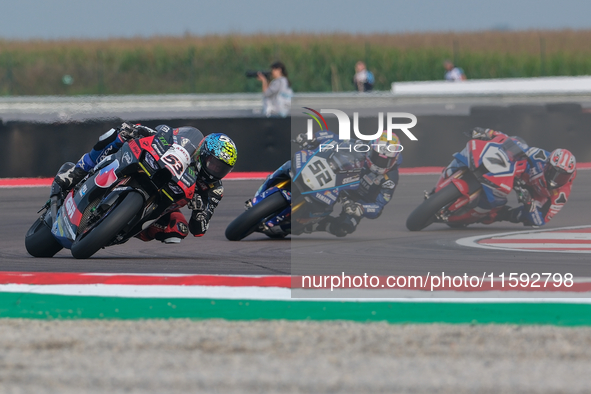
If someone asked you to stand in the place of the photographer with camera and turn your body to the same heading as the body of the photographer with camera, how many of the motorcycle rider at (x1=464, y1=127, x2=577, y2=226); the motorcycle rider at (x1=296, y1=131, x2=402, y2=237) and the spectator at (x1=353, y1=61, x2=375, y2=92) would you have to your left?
2

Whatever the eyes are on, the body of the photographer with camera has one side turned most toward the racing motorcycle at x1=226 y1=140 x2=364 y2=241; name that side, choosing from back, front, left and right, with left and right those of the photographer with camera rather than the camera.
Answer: left

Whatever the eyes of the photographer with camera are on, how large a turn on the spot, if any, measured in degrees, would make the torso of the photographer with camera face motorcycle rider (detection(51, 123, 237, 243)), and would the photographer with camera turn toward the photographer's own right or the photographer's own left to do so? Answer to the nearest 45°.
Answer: approximately 90° to the photographer's own left

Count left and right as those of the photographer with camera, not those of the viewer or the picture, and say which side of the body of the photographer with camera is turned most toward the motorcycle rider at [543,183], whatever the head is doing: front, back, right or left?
left

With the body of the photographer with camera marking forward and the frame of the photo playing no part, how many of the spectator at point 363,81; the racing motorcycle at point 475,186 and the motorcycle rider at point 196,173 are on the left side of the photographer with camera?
2

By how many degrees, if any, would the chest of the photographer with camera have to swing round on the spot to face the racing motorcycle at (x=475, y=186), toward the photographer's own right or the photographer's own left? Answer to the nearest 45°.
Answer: approximately 90° to the photographer's own left

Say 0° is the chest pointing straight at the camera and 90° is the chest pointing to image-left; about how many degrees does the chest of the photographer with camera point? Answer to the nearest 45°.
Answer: approximately 90°
